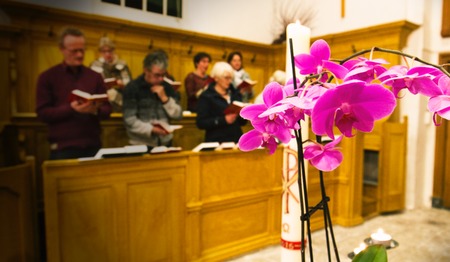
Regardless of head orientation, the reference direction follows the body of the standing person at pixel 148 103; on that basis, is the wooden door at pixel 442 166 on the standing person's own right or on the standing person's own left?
on the standing person's own left

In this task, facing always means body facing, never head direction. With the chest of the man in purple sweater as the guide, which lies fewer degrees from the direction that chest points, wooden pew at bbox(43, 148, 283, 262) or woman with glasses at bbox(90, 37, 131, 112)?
the wooden pew

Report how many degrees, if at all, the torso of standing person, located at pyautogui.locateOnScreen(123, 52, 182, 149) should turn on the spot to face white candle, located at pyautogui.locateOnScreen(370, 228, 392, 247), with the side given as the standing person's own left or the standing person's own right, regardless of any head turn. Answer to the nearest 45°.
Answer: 0° — they already face it

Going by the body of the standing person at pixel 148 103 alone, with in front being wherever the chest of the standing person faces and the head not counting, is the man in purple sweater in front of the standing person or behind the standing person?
behind

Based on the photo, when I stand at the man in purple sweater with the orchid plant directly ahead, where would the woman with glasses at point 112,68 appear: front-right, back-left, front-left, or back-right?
back-left

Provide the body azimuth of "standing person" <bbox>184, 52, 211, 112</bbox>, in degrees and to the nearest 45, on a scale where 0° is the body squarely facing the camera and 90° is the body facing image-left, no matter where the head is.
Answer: approximately 315°
